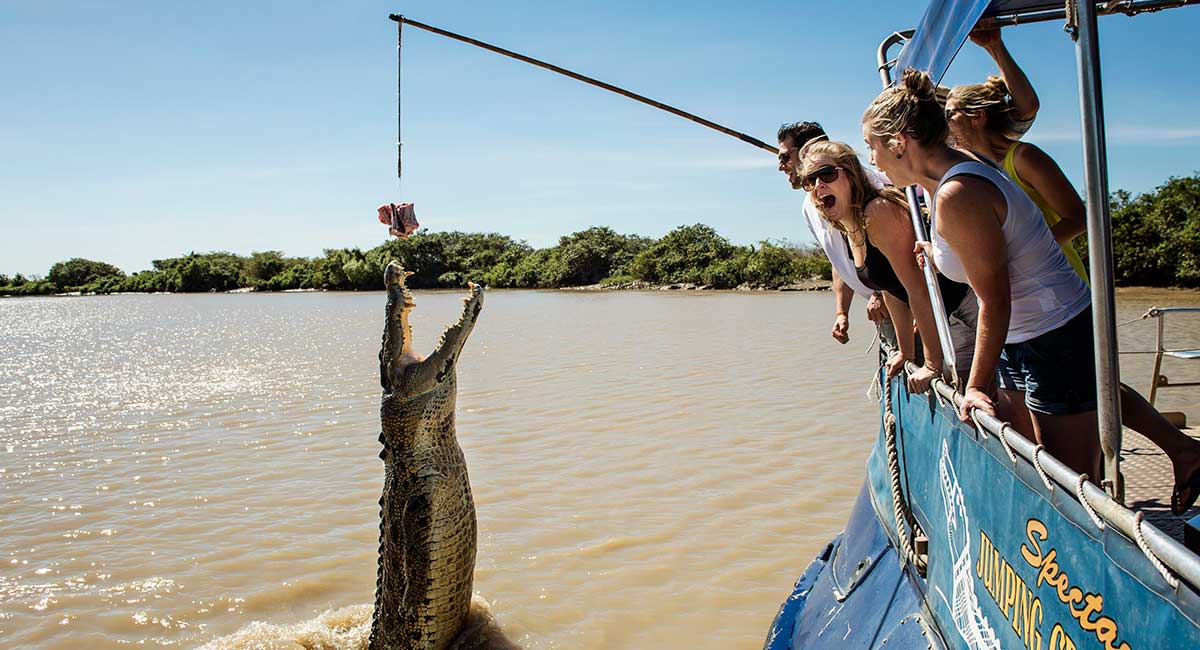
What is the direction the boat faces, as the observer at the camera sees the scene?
facing away from the viewer and to the left of the viewer

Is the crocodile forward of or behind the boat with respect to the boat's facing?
forward

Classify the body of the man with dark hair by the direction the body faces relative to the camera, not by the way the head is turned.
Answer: to the viewer's left

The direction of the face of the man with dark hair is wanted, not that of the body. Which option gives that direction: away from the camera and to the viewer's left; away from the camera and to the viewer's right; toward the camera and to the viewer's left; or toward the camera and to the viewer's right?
toward the camera and to the viewer's left

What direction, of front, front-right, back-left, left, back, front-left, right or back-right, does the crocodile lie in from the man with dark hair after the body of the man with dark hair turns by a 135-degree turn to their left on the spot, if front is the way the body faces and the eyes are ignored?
back-right
